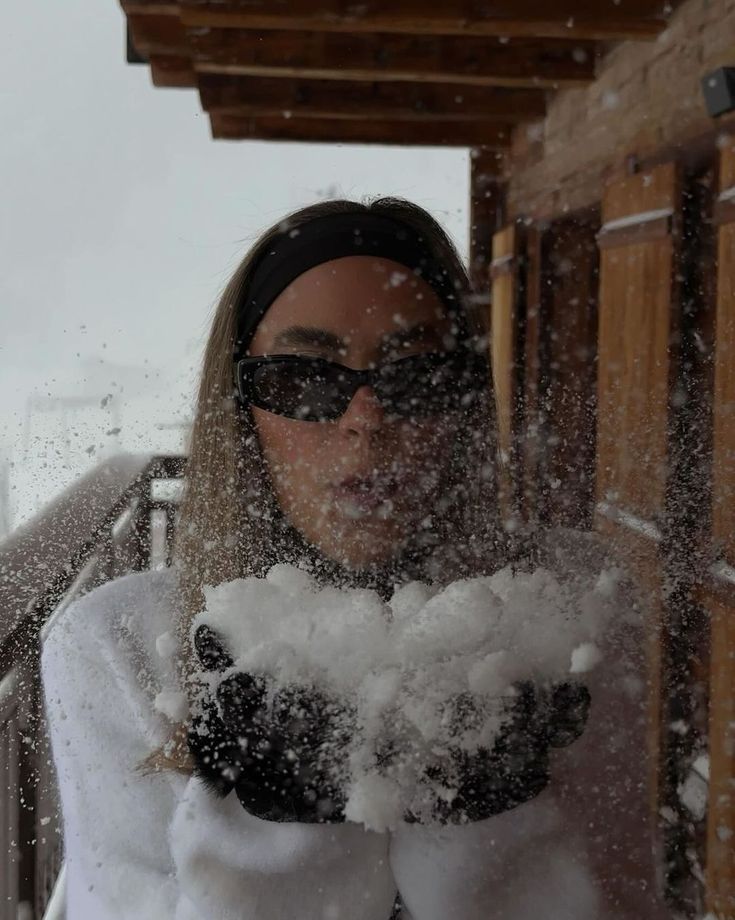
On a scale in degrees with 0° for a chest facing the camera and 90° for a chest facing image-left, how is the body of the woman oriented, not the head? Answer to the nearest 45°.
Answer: approximately 0°
